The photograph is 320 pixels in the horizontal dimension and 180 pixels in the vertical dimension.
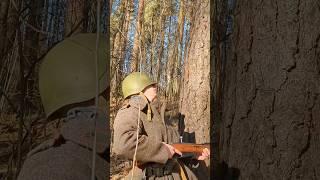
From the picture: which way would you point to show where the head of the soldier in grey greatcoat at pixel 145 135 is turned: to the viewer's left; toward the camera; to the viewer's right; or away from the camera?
to the viewer's right

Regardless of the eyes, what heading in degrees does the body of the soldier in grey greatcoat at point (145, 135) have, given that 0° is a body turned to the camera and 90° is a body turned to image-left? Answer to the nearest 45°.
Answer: approximately 270°
